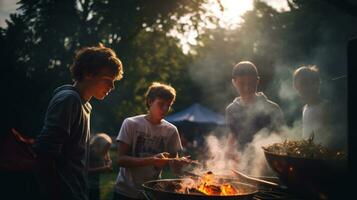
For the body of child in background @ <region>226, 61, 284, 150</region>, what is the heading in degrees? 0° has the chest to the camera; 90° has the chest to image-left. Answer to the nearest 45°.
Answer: approximately 0°

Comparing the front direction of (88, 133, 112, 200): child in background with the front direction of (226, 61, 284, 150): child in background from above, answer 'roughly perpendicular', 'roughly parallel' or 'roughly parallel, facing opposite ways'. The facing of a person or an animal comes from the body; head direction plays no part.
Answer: roughly perpendicular

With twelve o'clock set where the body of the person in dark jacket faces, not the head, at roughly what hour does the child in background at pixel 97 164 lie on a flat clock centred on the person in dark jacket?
The child in background is roughly at 9 o'clock from the person in dark jacket.

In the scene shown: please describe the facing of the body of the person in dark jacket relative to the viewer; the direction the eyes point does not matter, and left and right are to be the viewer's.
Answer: facing to the right of the viewer

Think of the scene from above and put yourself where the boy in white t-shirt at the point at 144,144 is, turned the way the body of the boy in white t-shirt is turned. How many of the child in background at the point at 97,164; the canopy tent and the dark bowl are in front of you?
1

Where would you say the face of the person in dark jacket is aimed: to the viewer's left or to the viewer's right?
to the viewer's right

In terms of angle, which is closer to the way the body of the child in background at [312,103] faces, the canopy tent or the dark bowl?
the dark bowl

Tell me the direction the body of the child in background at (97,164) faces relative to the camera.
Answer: to the viewer's right
